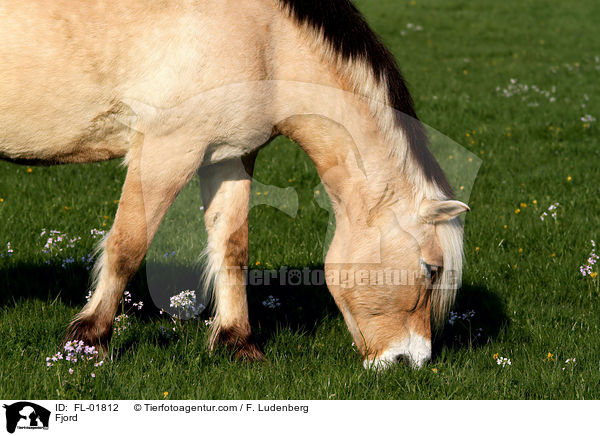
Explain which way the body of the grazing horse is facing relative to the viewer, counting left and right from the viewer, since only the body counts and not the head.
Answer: facing to the right of the viewer
